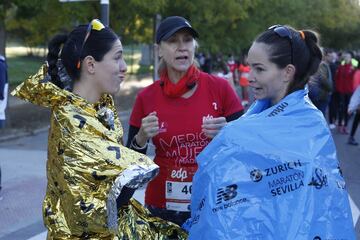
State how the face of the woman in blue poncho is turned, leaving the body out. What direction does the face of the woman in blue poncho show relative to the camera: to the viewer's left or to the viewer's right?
to the viewer's left

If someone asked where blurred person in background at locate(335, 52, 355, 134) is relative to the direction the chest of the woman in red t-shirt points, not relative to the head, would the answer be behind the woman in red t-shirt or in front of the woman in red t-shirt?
behind

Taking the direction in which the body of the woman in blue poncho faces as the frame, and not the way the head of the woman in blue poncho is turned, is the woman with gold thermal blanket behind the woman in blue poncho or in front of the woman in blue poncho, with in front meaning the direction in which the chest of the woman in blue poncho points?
in front

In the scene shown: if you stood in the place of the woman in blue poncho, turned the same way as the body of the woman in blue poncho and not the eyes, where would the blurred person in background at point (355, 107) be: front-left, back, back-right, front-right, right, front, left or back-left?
right

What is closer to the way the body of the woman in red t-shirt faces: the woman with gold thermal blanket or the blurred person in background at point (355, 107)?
the woman with gold thermal blanket

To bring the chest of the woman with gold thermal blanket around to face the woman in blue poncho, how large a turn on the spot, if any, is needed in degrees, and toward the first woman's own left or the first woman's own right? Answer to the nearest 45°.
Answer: approximately 45° to the first woman's own right

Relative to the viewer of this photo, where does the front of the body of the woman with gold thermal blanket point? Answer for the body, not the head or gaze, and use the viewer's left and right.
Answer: facing to the right of the viewer

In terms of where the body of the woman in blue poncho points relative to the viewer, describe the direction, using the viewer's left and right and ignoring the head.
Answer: facing to the left of the viewer

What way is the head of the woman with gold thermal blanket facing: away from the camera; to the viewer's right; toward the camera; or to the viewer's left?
to the viewer's right

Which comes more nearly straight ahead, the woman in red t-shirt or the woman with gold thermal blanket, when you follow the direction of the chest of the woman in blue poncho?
the woman with gold thermal blanket
